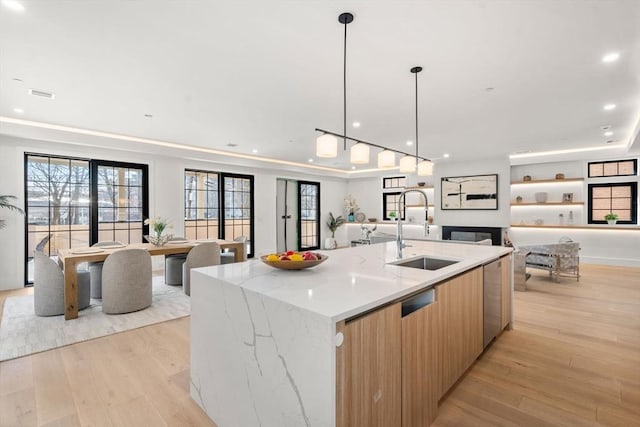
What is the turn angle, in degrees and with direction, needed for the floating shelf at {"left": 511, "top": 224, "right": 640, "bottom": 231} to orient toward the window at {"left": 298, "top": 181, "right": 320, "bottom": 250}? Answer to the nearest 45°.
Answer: approximately 90° to its right

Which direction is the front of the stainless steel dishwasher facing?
to the viewer's right

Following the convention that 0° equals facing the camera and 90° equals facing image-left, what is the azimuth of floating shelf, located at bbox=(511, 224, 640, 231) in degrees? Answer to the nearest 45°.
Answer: approximately 0°

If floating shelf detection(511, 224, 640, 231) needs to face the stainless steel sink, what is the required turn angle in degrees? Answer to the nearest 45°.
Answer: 0° — it already faces it

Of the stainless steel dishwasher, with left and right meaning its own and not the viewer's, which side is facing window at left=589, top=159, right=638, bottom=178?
left

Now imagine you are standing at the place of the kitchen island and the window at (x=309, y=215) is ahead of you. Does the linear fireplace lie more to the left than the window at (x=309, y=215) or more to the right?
right

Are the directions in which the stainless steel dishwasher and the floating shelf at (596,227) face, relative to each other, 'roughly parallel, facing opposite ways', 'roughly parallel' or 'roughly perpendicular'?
roughly perpendicular

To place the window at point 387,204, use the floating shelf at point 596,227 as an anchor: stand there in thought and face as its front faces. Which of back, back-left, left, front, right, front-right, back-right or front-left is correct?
right
